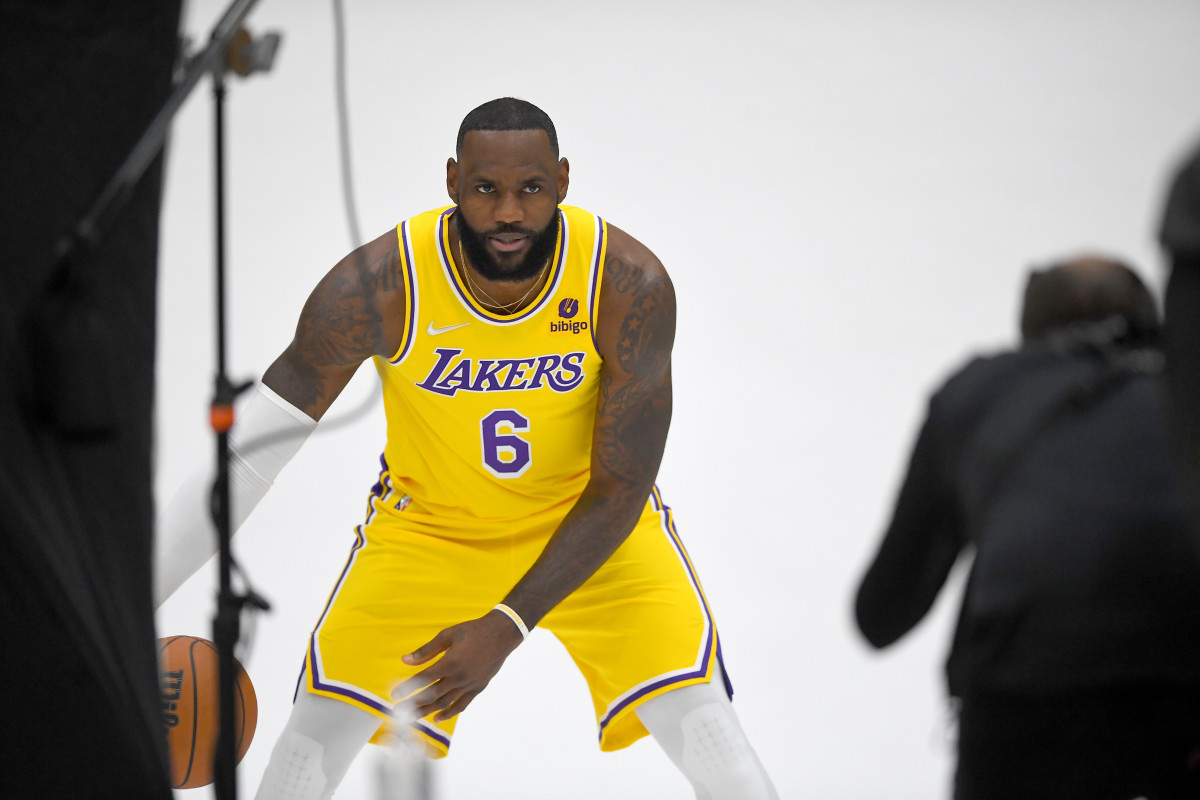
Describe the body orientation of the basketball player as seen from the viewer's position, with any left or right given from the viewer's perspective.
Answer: facing the viewer

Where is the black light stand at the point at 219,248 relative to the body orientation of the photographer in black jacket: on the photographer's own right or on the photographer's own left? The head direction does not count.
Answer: on the photographer's own left

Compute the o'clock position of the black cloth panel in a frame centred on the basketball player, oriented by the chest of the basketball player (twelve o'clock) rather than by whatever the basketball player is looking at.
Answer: The black cloth panel is roughly at 1 o'clock from the basketball player.

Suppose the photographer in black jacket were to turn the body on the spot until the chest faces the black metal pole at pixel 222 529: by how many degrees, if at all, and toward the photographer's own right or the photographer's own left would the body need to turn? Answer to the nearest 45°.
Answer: approximately 90° to the photographer's own left

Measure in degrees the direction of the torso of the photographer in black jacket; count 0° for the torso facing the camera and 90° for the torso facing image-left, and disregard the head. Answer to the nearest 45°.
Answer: approximately 180°

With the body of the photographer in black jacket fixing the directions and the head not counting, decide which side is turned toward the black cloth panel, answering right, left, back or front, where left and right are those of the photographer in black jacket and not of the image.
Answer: left

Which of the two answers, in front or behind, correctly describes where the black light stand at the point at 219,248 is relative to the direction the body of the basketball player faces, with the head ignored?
in front

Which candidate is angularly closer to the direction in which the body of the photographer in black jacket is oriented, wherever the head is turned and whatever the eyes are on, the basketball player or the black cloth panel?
the basketball player
